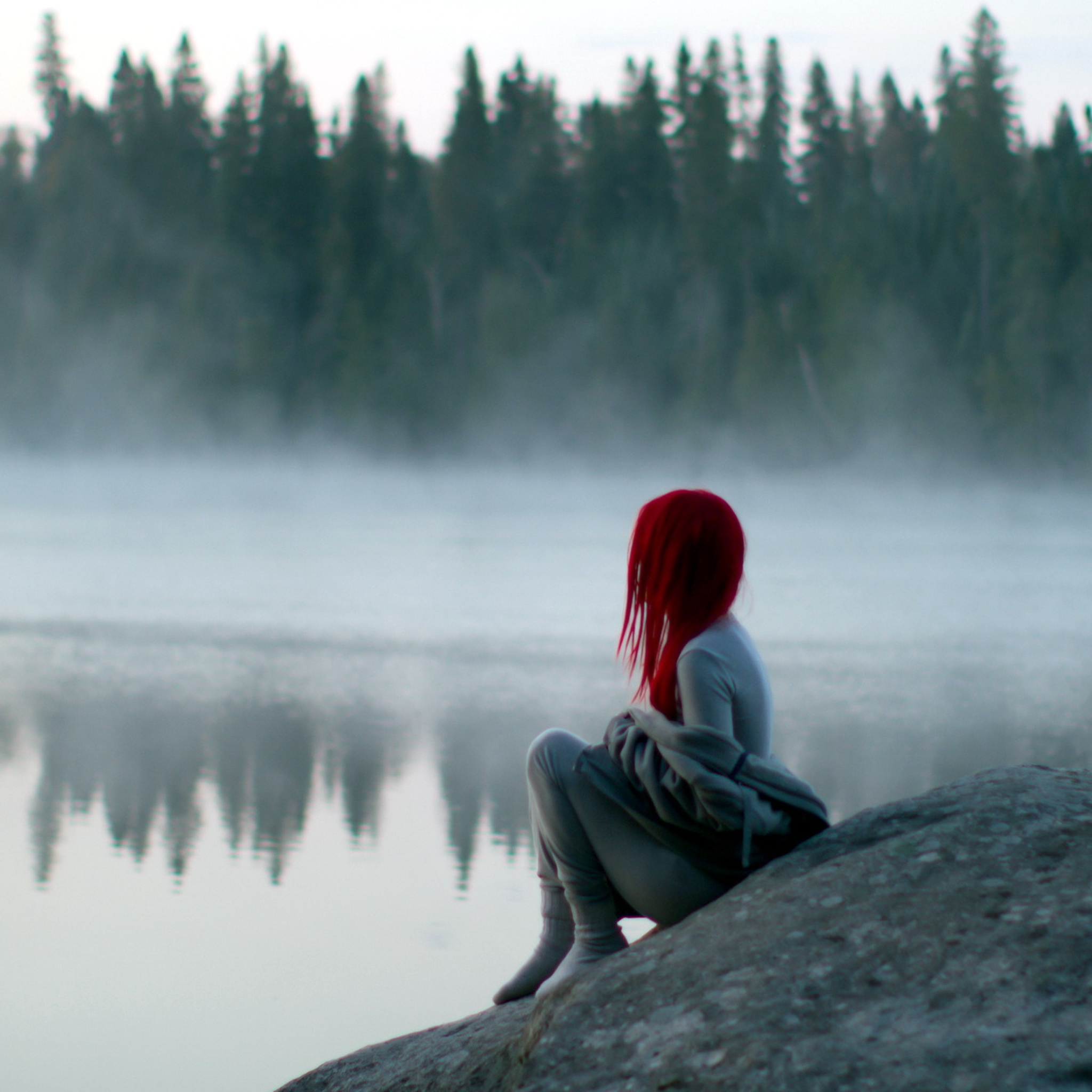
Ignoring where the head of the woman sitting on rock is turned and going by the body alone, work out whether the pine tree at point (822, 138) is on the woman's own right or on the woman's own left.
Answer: on the woman's own right

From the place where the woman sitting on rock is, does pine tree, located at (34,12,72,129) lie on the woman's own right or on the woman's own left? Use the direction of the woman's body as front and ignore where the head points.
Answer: on the woman's own right

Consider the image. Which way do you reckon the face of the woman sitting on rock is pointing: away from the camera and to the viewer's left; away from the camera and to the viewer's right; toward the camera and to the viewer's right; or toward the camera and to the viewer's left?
away from the camera and to the viewer's left

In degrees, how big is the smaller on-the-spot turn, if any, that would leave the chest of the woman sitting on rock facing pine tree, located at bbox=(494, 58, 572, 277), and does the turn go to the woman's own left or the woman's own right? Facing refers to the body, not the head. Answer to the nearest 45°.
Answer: approximately 90° to the woman's own right

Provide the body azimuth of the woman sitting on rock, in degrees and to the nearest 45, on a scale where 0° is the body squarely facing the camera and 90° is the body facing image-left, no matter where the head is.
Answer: approximately 90°

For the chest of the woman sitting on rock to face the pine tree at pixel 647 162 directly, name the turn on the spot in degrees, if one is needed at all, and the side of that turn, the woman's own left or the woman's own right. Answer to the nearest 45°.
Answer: approximately 90° to the woman's own right

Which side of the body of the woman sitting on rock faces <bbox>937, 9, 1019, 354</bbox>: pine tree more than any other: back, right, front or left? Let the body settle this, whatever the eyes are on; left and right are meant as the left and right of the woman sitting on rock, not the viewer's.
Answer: right

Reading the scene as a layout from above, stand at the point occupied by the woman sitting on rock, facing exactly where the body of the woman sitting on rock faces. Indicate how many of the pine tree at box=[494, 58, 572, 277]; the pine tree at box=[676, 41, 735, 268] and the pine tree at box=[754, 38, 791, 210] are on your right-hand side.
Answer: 3
